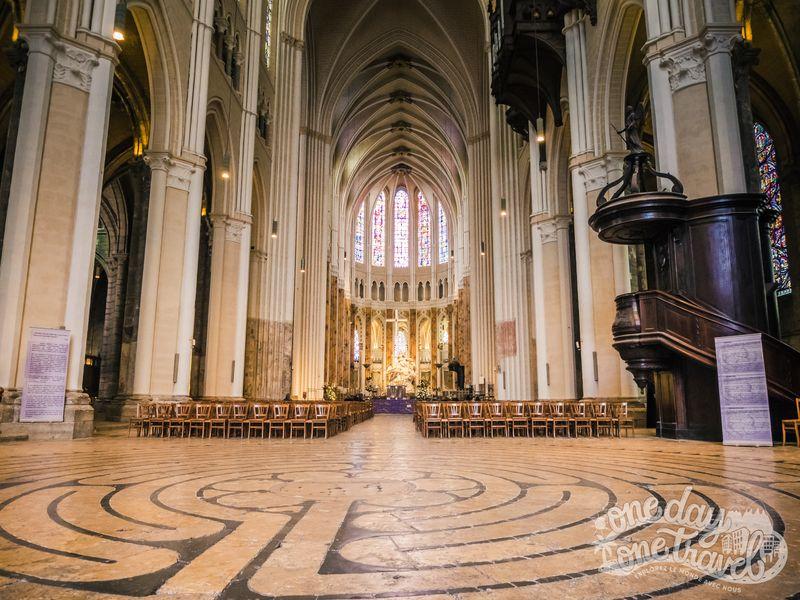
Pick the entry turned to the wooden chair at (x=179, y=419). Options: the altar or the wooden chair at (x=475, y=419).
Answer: the altar

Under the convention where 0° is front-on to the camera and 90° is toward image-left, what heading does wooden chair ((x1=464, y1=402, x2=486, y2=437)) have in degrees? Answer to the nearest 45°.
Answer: approximately 180°

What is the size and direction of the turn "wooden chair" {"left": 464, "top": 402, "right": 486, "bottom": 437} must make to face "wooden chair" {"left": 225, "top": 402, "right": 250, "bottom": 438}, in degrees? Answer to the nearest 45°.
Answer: approximately 90° to its left

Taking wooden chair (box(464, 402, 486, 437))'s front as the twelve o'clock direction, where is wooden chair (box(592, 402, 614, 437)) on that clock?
wooden chair (box(592, 402, 614, 437)) is roughly at 3 o'clock from wooden chair (box(464, 402, 486, 437)).
